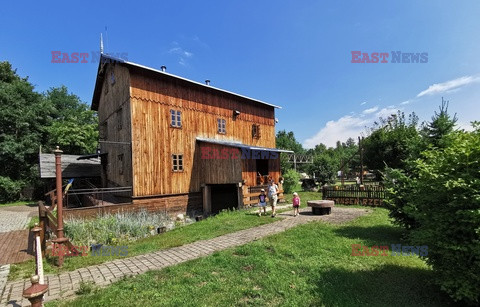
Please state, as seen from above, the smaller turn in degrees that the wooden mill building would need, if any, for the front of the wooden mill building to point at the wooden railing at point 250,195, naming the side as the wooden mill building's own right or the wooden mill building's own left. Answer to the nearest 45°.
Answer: approximately 45° to the wooden mill building's own left

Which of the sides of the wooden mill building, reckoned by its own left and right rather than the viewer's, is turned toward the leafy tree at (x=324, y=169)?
left

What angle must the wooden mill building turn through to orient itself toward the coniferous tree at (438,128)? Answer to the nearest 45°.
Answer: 0° — it already faces it

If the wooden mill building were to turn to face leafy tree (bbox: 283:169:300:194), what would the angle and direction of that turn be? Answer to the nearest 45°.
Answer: approximately 90° to its left

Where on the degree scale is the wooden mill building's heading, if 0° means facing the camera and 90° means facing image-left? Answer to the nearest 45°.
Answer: approximately 315°

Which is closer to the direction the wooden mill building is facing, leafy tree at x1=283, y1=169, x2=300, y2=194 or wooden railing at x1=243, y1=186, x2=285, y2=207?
the wooden railing

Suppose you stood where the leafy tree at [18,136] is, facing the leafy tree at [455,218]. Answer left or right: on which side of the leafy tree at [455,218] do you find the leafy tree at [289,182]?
left
